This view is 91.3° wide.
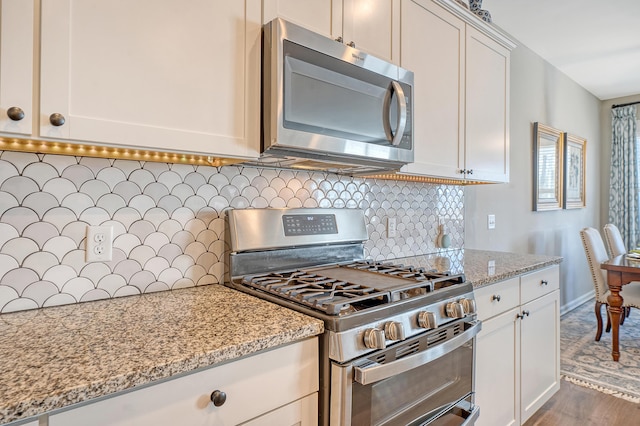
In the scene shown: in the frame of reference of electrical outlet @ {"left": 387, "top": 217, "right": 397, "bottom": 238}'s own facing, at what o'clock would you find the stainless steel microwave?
The stainless steel microwave is roughly at 2 o'clock from the electrical outlet.

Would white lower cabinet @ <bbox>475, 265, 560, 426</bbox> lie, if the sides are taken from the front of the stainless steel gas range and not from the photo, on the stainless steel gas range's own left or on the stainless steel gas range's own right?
on the stainless steel gas range's own left

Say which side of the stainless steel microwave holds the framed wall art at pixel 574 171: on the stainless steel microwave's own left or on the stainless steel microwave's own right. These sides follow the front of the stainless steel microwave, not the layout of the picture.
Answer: on the stainless steel microwave's own left

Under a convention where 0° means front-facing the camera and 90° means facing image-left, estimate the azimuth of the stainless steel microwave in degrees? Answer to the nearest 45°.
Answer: approximately 315°
